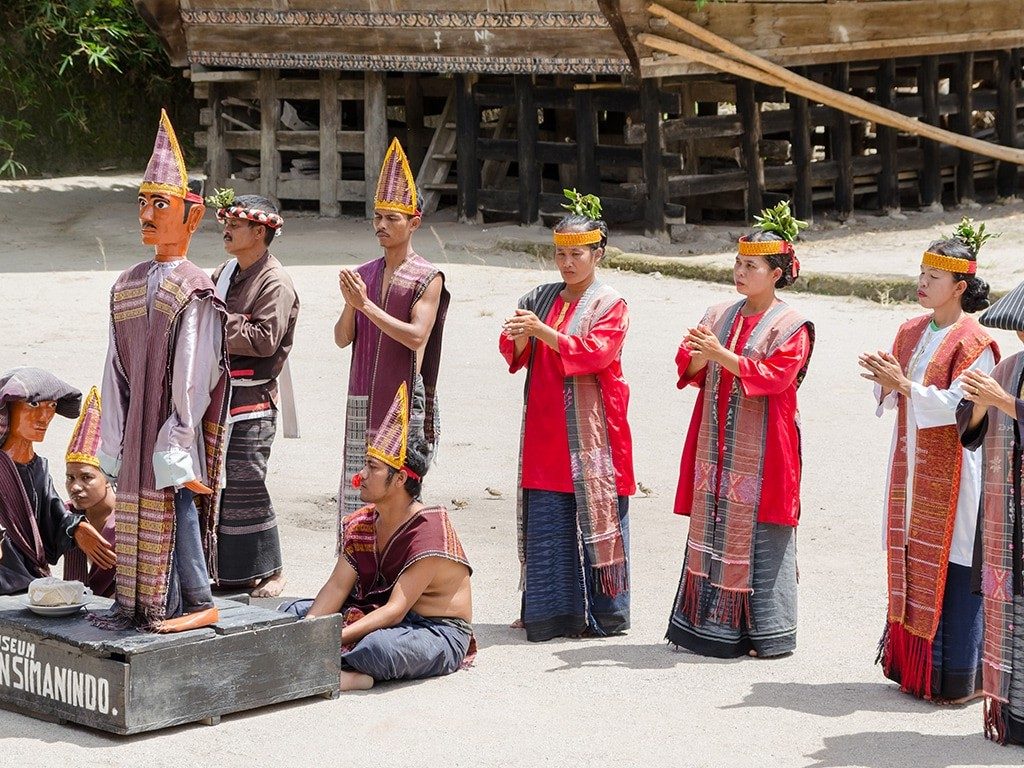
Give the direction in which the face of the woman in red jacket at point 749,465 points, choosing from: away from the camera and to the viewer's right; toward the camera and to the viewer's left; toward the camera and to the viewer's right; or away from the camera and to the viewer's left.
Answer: toward the camera and to the viewer's left

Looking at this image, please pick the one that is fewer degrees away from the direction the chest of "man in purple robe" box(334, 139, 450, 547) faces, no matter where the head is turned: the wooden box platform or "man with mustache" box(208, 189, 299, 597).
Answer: the wooden box platform

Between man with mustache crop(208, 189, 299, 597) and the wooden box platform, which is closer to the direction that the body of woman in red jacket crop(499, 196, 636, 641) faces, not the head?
the wooden box platform

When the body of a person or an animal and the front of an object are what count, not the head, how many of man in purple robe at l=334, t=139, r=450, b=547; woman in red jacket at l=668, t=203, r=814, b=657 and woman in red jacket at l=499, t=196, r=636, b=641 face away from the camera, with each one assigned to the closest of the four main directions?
0

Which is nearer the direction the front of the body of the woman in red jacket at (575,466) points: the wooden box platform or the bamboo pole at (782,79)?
the wooden box platform

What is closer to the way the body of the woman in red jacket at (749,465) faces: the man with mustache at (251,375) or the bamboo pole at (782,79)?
the man with mustache

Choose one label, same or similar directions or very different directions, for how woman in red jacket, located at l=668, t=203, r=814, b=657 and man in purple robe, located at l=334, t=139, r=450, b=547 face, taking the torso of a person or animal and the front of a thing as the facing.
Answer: same or similar directions

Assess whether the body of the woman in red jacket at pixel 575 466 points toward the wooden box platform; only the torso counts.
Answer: yes

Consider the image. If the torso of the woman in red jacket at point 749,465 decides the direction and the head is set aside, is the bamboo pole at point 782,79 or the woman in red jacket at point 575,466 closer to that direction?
the woman in red jacket

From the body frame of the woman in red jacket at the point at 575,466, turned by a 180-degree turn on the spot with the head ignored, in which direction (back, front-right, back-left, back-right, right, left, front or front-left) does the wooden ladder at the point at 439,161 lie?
front-left

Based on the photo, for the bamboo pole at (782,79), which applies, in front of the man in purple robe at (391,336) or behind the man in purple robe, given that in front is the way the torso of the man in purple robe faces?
behind

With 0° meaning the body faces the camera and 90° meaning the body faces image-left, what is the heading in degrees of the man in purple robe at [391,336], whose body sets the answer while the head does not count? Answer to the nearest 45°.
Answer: approximately 45°

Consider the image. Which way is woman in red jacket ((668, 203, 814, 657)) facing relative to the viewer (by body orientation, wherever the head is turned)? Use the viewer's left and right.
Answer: facing the viewer and to the left of the viewer

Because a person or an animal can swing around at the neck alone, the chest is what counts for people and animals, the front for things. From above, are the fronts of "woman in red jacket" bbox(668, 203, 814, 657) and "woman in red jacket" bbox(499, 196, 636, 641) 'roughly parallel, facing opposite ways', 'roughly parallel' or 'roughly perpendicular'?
roughly parallel

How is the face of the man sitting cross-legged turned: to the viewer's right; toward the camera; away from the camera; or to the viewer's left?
to the viewer's left

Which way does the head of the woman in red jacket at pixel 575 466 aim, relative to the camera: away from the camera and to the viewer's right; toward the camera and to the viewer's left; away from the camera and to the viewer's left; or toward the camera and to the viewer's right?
toward the camera and to the viewer's left
